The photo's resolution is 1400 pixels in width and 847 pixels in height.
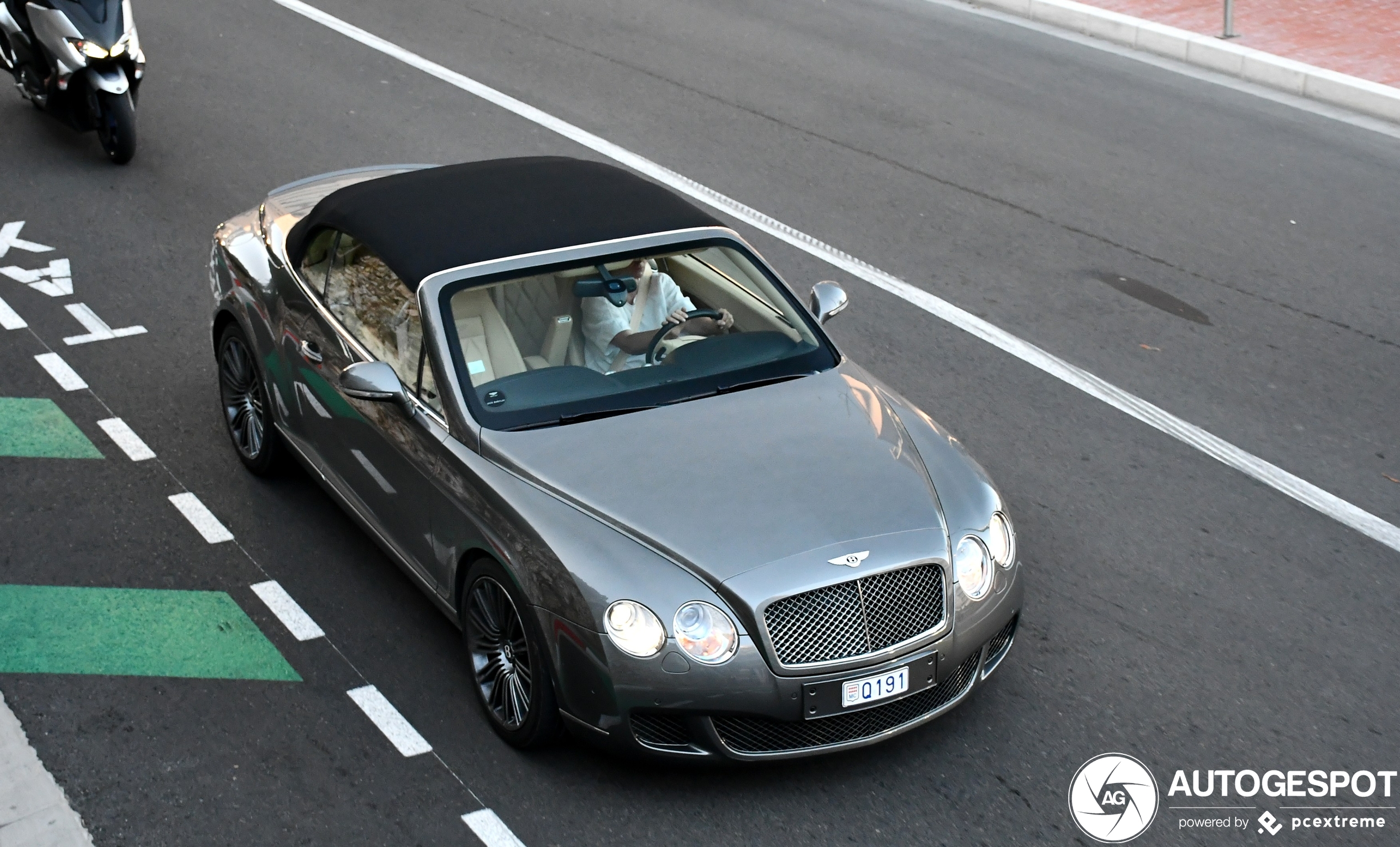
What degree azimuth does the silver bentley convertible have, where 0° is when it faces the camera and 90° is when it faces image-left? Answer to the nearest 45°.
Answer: approximately 315°

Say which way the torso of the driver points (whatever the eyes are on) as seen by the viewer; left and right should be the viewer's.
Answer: facing the viewer and to the right of the viewer
